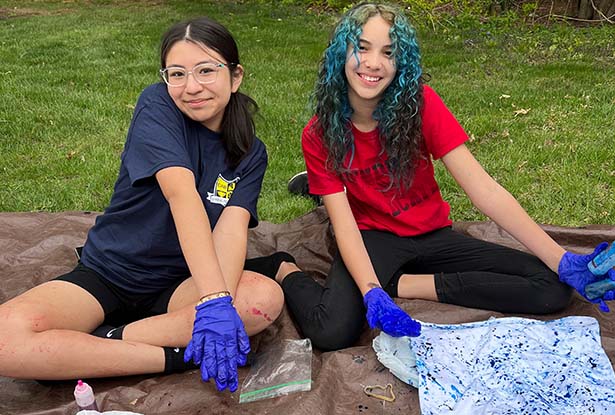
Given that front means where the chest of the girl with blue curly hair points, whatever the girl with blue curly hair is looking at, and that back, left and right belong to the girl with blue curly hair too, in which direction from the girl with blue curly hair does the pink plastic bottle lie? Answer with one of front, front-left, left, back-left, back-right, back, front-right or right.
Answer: front-right

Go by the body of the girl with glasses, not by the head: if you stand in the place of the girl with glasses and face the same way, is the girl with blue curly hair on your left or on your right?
on your left

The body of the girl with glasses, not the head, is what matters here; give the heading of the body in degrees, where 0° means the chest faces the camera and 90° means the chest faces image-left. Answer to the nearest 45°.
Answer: approximately 0°

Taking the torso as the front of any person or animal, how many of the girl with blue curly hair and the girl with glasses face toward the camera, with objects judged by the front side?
2

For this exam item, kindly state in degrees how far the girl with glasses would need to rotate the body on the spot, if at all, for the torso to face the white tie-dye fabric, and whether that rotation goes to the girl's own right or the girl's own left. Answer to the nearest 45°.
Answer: approximately 45° to the girl's own left

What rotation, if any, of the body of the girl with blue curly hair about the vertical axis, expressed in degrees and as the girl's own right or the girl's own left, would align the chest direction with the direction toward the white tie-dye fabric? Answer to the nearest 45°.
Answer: approximately 45° to the girl's own left
